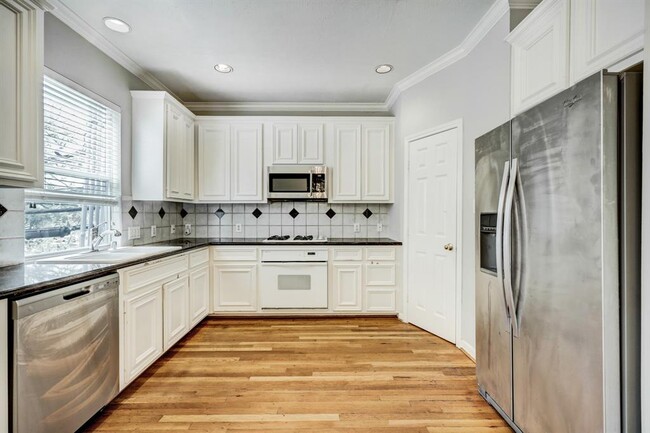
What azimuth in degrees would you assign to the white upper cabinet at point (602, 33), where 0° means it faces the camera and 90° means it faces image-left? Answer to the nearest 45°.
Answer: approximately 45°

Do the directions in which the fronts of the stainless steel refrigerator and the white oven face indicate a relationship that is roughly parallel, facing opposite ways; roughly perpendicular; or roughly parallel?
roughly perpendicular

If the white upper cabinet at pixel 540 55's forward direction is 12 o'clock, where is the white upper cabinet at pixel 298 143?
the white upper cabinet at pixel 298 143 is roughly at 2 o'clock from the white upper cabinet at pixel 540 55.

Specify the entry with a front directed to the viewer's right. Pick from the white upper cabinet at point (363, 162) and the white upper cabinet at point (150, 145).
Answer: the white upper cabinet at point (150, 145)

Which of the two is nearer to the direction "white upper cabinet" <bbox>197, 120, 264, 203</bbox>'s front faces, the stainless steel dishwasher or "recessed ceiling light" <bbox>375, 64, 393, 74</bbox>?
the stainless steel dishwasher

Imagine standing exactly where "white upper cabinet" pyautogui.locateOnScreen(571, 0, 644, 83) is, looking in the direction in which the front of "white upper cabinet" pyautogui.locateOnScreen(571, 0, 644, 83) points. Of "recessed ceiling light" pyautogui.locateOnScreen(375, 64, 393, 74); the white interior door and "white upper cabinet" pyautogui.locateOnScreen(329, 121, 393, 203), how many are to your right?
3

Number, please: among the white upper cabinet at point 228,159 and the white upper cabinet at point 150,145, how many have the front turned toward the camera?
1

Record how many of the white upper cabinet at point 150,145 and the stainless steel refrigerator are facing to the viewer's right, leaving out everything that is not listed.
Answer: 1

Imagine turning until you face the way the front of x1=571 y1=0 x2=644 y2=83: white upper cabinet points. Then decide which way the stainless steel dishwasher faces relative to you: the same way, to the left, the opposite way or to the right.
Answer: the opposite way

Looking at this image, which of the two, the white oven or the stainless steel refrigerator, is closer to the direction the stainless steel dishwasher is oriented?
the stainless steel refrigerator

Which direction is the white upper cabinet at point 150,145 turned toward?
to the viewer's right

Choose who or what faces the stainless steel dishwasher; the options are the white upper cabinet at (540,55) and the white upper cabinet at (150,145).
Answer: the white upper cabinet at (540,55)

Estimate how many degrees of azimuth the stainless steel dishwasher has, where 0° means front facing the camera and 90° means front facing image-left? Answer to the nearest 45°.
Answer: approximately 315°

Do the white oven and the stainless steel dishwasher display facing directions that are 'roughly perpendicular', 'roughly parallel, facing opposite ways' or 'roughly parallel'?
roughly perpendicular
